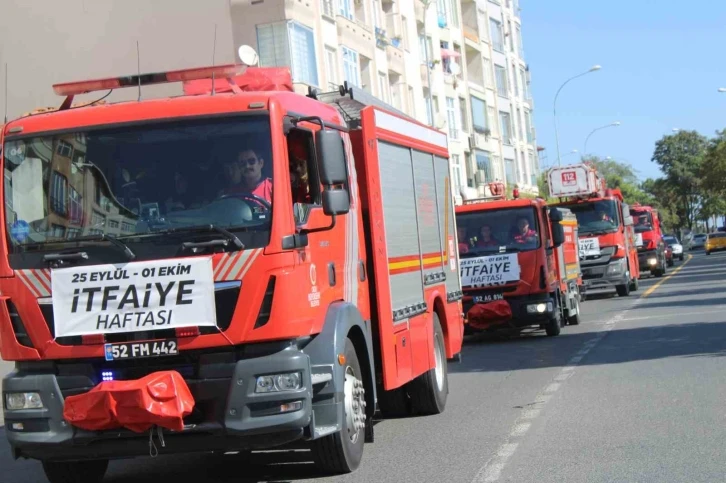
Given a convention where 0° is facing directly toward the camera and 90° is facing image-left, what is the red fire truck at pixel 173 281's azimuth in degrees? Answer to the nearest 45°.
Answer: approximately 45°

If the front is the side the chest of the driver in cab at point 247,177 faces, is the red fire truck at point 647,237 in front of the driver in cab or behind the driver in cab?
behind

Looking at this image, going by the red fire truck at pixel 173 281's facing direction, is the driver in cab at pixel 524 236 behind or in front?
behind

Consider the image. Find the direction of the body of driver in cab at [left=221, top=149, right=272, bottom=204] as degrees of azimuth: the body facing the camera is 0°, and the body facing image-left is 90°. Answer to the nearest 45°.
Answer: approximately 0°
